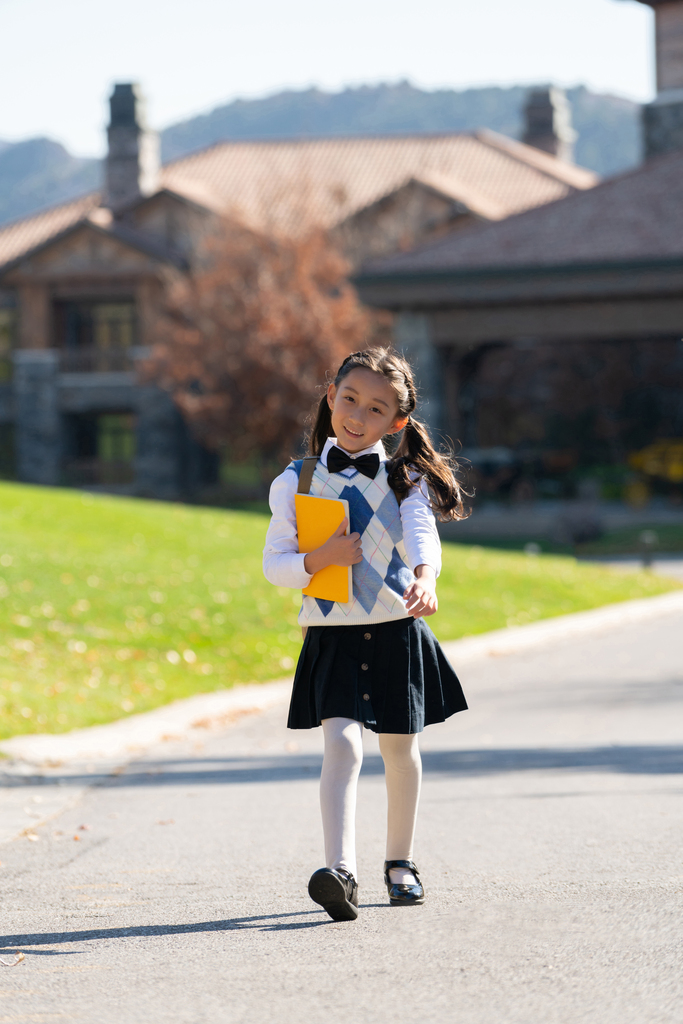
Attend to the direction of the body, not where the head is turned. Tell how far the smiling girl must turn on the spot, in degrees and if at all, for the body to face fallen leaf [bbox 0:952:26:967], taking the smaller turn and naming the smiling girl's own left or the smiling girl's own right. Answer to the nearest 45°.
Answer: approximately 45° to the smiling girl's own right

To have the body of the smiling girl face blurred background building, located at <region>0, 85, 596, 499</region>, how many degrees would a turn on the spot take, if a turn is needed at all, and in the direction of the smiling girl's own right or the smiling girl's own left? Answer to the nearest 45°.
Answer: approximately 180°

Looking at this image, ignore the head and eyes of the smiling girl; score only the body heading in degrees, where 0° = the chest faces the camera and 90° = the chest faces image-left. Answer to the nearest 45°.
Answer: approximately 0°

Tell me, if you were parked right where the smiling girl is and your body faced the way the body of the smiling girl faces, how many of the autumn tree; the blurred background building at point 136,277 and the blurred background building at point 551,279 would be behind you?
3

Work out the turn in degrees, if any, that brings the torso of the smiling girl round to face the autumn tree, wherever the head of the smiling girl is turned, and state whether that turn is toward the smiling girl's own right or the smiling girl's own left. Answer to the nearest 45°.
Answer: approximately 180°

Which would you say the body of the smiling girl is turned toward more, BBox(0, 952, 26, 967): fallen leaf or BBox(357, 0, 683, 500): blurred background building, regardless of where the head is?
the fallen leaf

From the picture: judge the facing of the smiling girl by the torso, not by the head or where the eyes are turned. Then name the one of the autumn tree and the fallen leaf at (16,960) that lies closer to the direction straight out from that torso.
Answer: the fallen leaf

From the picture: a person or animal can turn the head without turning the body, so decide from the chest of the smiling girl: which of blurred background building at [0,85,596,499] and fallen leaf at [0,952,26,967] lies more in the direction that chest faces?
the fallen leaf

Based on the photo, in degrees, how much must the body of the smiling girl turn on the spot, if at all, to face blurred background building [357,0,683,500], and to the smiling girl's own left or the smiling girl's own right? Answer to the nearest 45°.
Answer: approximately 180°
